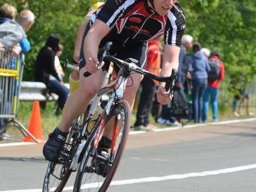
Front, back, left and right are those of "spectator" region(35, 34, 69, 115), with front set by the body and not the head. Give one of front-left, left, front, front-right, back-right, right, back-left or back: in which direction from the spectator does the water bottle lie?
right

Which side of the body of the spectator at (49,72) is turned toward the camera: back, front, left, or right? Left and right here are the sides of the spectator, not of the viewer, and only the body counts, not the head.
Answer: right
